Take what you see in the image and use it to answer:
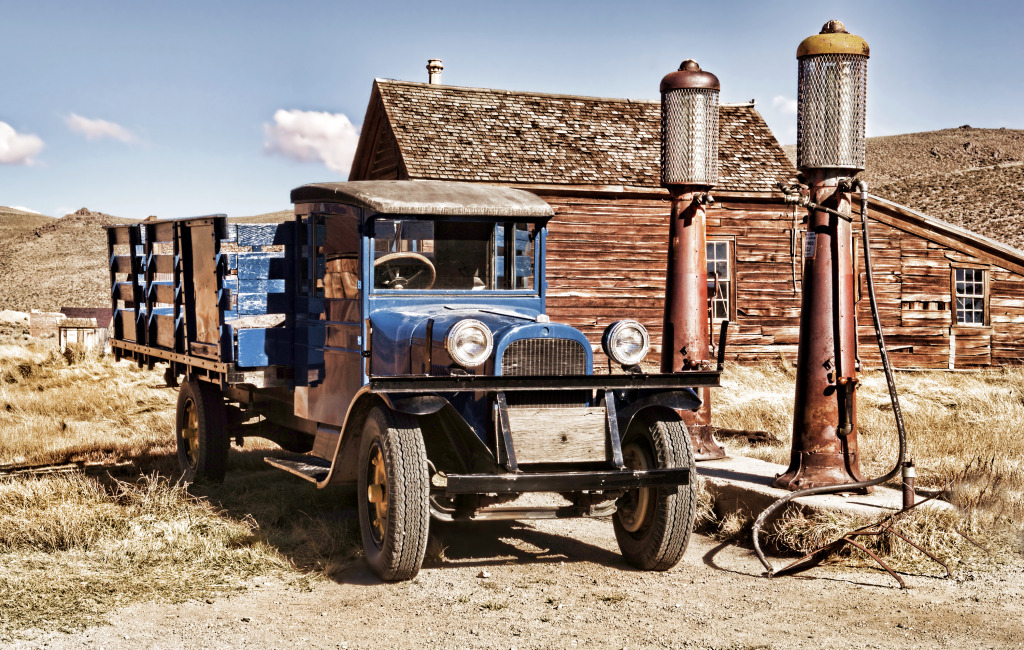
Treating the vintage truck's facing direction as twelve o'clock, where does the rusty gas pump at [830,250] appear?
The rusty gas pump is roughly at 10 o'clock from the vintage truck.

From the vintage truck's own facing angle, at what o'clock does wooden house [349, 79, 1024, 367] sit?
The wooden house is roughly at 8 o'clock from the vintage truck.

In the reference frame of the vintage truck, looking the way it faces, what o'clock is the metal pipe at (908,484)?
The metal pipe is roughly at 11 o'clock from the vintage truck.

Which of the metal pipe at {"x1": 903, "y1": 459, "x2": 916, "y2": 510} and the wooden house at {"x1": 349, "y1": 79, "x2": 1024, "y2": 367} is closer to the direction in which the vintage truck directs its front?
the metal pipe

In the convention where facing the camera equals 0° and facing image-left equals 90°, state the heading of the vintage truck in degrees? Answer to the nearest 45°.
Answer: approximately 315°

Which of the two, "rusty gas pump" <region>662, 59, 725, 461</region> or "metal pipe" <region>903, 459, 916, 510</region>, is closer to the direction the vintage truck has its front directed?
the metal pipe
